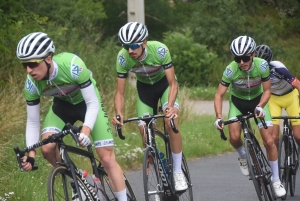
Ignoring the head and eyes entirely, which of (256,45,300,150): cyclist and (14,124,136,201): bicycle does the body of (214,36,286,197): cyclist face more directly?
the bicycle

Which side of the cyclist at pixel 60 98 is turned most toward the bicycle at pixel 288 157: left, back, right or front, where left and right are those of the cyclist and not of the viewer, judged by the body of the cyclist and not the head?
back

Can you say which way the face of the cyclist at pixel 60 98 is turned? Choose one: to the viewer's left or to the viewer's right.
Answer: to the viewer's left

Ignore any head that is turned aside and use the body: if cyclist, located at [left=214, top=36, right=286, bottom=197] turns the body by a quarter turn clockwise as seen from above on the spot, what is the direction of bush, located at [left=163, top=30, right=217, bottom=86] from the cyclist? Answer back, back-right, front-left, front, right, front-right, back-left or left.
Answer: right

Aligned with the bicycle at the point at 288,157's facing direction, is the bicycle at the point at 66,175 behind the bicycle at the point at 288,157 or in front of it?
in front

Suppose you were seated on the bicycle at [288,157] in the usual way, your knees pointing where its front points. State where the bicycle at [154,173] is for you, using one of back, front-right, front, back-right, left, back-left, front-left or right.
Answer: front-right

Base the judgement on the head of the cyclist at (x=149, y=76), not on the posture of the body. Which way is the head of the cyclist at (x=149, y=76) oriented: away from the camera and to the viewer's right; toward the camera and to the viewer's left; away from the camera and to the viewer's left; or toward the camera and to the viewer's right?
toward the camera and to the viewer's left

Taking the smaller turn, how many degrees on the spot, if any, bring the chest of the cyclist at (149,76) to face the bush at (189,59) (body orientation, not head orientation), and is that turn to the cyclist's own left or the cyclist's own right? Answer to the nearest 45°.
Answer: approximately 180°

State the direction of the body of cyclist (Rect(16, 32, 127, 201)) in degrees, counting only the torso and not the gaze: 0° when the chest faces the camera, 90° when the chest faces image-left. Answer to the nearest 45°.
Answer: approximately 45°

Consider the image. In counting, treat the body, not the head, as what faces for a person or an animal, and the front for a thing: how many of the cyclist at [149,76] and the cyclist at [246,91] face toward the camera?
2

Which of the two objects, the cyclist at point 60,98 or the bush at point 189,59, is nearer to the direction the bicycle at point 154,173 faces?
the cyclist

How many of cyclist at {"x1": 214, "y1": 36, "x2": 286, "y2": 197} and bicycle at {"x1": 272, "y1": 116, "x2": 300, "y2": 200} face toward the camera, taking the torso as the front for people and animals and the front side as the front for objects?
2
